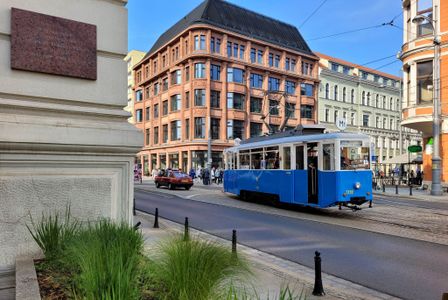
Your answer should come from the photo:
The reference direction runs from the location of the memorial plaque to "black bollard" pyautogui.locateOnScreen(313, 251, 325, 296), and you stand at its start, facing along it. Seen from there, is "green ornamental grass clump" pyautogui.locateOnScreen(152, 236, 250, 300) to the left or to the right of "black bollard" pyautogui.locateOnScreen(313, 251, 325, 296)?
right

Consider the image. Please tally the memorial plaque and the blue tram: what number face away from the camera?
0

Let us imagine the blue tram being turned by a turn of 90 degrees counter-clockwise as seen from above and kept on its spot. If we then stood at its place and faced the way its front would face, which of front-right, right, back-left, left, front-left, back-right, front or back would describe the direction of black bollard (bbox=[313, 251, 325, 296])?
back-right

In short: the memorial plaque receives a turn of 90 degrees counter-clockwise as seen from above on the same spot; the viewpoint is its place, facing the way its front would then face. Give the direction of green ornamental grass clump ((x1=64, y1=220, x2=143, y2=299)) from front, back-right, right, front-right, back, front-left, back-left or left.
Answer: back-right

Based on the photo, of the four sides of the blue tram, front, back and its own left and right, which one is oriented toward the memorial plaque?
right

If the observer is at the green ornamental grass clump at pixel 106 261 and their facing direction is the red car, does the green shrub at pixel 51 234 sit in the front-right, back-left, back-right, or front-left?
front-left

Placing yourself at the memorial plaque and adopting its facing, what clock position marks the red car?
The red car is roughly at 8 o'clock from the memorial plaque.

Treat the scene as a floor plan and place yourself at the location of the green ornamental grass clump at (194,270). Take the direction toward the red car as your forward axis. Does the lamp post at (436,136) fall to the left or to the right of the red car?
right

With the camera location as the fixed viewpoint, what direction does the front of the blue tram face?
facing the viewer and to the right of the viewer

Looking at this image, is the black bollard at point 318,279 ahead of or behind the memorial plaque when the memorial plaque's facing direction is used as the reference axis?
ahead

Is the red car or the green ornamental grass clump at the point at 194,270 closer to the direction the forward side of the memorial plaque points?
the green ornamental grass clump

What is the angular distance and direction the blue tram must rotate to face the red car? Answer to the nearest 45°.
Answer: approximately 180°
